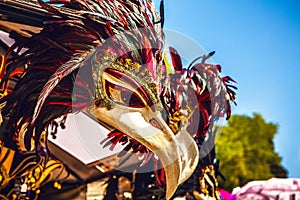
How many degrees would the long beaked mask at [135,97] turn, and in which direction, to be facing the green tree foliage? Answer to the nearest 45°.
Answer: approximately 135° to its left

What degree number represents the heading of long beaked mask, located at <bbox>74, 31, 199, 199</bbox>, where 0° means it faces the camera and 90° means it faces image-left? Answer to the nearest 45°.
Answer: approximately 315°
